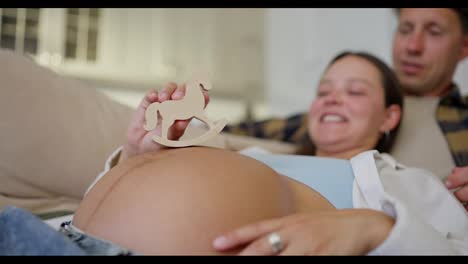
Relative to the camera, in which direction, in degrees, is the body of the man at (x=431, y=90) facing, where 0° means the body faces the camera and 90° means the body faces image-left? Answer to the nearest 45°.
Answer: approximately 45°

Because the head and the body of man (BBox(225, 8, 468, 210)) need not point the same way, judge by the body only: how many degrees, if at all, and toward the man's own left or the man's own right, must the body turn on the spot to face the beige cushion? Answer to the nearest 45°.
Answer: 0° — they already face it
